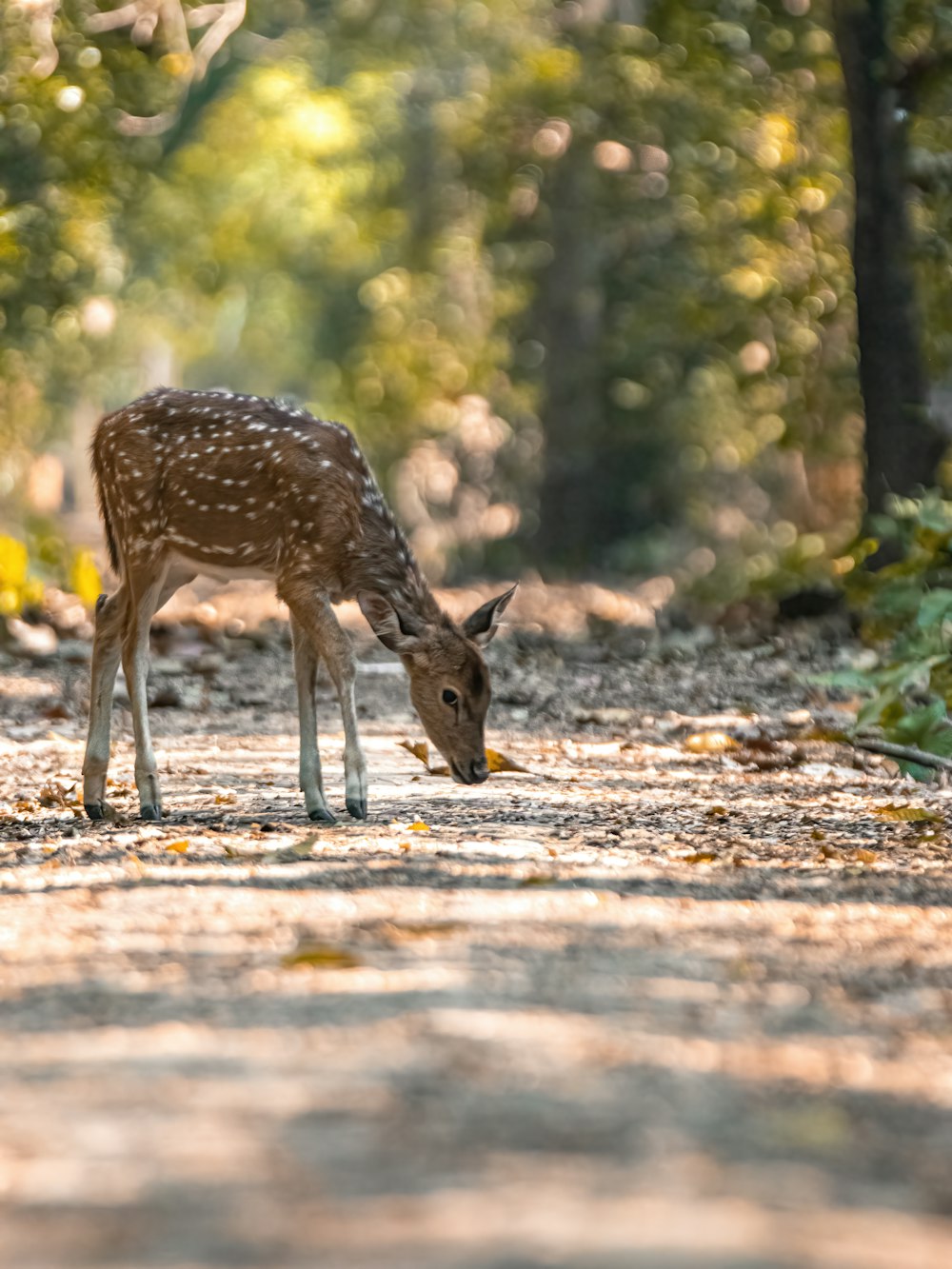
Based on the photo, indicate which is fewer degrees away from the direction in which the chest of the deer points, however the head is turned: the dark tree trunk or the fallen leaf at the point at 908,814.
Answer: the fallen leaf

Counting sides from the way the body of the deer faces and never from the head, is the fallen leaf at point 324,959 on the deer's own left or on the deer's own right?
on the deer's own right

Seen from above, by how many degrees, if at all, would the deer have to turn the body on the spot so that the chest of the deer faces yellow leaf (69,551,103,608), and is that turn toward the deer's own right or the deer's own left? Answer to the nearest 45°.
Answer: approximately 90° to the deer's own left

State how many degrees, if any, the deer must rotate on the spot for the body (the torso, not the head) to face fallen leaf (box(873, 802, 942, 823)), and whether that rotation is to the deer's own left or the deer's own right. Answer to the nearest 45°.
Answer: approximately 45° to the deer's own right

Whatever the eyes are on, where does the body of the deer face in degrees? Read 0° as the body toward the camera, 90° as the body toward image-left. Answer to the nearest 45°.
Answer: approximately 270°

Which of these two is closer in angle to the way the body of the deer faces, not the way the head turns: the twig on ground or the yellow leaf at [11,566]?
the twig on ground

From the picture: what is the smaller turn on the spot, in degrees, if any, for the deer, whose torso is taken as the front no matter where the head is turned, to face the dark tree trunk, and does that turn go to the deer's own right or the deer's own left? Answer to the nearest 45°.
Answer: approximately 45° to the deer's own left

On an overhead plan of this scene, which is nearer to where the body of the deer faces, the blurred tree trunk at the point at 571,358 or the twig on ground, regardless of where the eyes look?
the twig on ground

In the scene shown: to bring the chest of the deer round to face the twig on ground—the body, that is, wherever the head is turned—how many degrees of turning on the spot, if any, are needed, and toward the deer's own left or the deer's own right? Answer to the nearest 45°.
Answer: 0° — it already faces it

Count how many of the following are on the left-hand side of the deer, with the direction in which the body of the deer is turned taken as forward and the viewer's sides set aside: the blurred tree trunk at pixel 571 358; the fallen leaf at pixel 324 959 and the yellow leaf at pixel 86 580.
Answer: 2

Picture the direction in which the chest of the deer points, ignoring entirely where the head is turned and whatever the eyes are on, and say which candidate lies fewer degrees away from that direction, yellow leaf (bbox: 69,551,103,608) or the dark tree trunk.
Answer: the dark tree trunk
